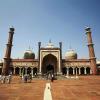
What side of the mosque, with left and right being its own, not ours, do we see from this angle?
front
